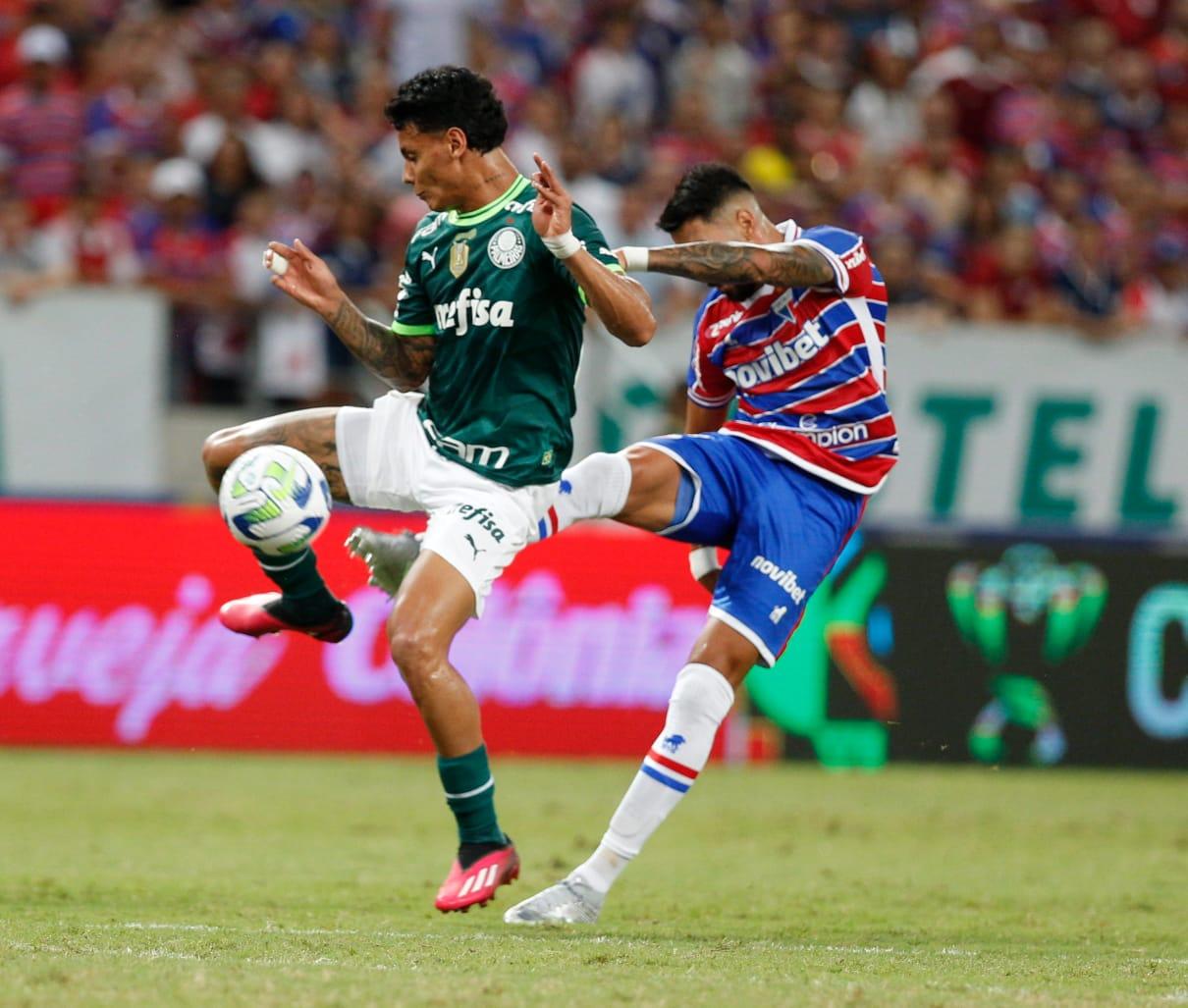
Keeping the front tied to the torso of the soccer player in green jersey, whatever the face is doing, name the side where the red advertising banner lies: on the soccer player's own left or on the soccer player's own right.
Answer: on the soccer player's own right

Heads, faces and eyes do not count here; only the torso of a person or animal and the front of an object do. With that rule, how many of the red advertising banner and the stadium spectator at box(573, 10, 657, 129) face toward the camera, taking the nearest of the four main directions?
2

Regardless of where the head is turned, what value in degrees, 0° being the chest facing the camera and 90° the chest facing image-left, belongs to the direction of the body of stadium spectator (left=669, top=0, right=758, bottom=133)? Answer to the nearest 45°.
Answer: approximately 0°

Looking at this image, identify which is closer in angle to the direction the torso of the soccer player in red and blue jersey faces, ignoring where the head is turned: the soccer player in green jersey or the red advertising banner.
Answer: the soccer player in green jersey

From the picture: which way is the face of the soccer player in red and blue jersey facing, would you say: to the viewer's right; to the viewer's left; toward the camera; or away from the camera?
to the viewer's left

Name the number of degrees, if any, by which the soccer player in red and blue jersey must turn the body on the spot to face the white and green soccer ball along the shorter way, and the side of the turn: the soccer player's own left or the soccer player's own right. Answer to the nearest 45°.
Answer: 0° — they already face it

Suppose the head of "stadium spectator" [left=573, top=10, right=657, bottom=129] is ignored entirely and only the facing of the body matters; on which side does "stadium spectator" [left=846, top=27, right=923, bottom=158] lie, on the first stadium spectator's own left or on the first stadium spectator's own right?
on the first stadium spectator's own left

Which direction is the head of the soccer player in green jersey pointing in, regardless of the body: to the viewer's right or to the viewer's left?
to the viewer's left

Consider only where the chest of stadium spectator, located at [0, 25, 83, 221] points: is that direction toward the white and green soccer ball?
yes

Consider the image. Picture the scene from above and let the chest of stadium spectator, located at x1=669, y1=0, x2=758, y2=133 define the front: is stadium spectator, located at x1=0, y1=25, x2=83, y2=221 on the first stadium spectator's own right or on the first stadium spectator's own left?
on the first stadium spectator's own right

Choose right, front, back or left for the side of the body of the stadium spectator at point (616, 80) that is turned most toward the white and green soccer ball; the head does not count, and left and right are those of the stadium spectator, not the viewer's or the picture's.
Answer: front
